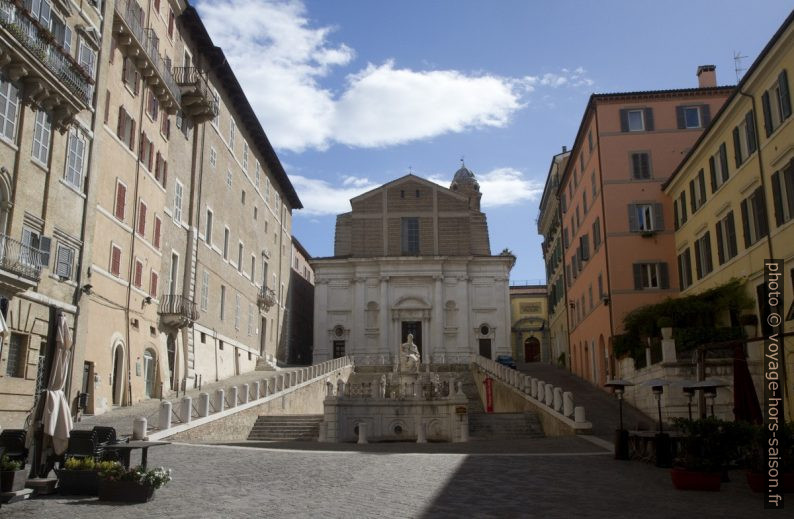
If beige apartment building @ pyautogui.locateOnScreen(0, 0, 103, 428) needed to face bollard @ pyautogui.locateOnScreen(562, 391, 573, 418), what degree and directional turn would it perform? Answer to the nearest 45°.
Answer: approximately 45° to its left

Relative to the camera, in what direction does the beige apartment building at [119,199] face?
facing the viewer and to the right of the viewer

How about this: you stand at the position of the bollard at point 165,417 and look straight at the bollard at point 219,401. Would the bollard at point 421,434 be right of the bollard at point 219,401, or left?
right

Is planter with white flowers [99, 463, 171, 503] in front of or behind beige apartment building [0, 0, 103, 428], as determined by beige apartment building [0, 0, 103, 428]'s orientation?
in front

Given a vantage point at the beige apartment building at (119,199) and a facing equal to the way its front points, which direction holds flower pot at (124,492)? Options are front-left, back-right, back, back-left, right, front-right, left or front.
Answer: front-right

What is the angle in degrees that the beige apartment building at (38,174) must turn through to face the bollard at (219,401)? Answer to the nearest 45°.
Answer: approximately 90° to its left

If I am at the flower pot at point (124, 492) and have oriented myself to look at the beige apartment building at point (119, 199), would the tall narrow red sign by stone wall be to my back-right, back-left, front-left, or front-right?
front-right

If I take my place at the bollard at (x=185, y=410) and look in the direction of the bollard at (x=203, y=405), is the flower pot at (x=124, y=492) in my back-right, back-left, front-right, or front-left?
back-right

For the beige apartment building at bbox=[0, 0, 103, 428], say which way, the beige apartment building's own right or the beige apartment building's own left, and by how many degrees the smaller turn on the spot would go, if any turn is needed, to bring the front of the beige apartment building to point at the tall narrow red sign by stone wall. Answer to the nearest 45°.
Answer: approximately 90° to the beige apartment building's own left

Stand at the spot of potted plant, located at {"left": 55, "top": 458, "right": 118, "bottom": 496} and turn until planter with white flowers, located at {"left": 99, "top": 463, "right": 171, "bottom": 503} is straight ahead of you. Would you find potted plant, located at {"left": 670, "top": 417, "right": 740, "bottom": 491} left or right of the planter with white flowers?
left
